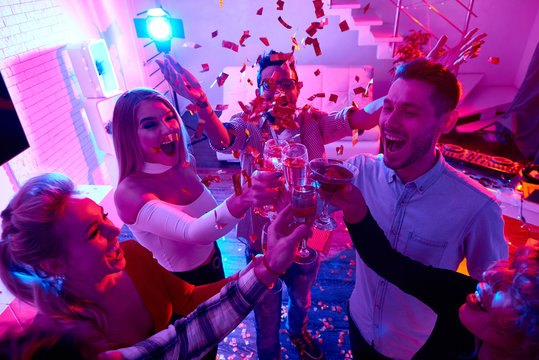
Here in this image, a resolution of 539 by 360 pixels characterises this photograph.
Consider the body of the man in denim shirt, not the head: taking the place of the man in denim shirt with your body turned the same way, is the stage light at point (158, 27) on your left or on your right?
on your right

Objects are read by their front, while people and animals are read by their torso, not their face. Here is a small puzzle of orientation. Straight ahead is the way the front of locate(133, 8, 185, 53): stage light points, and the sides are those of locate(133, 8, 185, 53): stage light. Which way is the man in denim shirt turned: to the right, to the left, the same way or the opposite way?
to the right

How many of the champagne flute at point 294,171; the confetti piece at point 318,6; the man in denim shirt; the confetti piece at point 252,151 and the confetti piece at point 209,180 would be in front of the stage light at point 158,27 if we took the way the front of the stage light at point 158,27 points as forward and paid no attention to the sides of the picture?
5

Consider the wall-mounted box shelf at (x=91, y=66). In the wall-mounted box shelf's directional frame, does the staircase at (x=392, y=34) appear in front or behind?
in front

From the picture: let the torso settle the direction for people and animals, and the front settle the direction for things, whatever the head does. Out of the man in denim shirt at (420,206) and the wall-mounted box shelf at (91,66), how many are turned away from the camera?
0

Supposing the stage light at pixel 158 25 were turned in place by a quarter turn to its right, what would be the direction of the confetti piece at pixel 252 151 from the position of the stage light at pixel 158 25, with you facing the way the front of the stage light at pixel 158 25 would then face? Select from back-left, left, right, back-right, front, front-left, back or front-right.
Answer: left

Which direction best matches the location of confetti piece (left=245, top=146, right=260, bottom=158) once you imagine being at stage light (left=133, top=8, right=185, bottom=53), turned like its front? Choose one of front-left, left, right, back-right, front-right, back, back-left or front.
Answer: front

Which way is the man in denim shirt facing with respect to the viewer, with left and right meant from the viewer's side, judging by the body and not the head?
facing the viewer and to the left of the viewer

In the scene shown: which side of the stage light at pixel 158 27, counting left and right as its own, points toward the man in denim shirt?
front

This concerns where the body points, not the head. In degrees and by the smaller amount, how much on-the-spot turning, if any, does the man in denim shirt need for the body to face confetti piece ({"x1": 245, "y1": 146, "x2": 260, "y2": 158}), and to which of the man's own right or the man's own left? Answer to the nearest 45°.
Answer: approximately 45° to the man's own right

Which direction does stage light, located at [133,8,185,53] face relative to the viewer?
toward the camera

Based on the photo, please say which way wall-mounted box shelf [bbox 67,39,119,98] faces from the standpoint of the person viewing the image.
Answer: facing the viewer and to the right of the viewer

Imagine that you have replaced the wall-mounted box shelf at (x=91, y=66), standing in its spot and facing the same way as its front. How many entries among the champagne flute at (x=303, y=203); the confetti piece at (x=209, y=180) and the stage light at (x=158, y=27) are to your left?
1

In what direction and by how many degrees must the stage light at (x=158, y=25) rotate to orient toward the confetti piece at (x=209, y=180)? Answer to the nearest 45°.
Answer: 0° — it already faces it

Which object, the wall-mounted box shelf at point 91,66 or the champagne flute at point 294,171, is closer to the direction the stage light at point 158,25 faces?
the champagne flute

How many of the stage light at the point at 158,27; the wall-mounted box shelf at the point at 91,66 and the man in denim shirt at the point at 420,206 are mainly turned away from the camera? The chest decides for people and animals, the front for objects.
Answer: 0

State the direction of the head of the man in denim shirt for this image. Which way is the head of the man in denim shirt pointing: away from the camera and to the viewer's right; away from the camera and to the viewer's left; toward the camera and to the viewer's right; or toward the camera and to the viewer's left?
toward the camera and to the viewer's left
